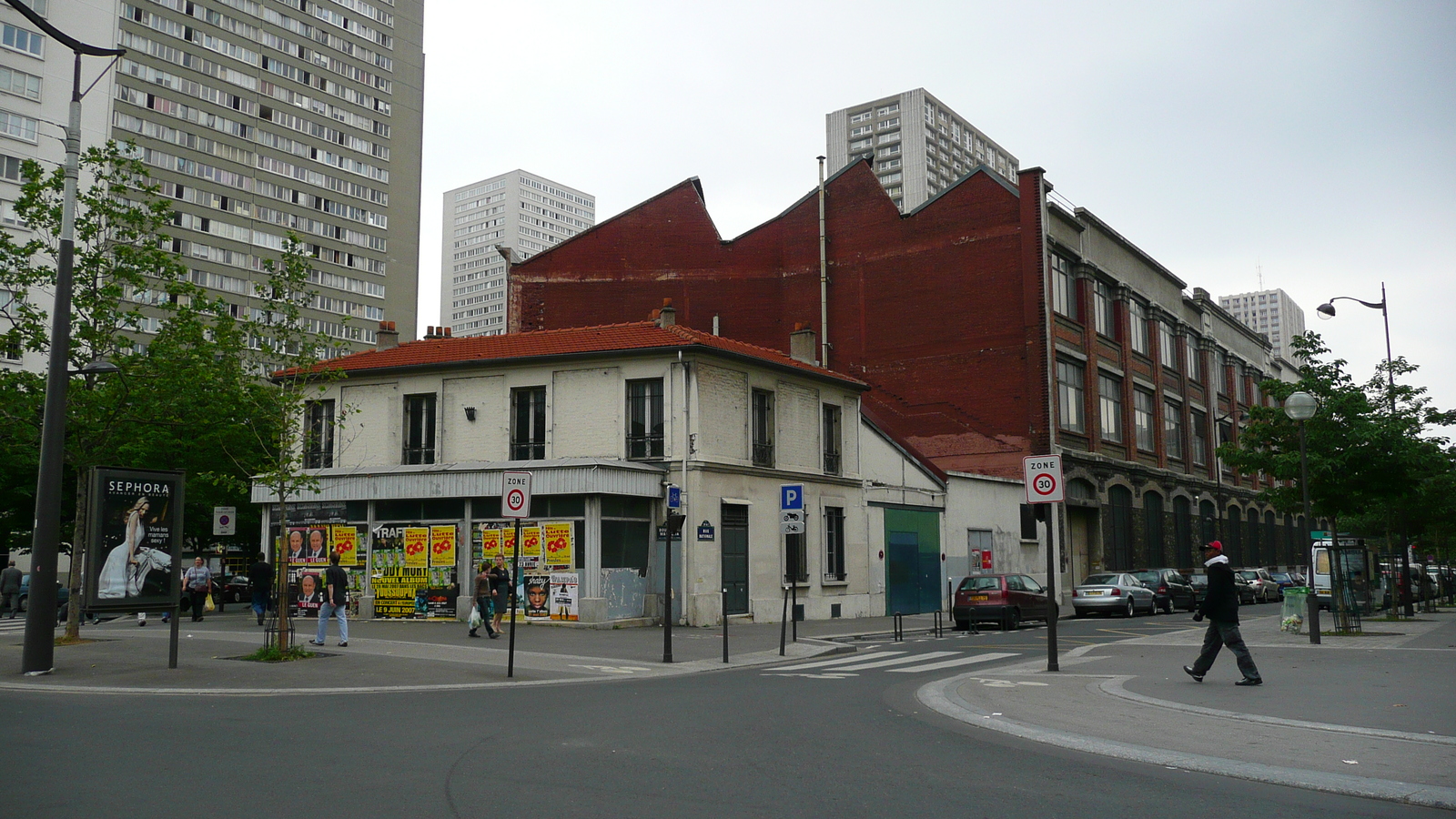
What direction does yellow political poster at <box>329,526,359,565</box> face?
toward the camera

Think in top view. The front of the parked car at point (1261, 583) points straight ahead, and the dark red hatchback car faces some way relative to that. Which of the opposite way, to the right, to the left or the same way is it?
the same way

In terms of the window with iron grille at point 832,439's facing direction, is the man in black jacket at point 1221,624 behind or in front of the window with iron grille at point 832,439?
in front

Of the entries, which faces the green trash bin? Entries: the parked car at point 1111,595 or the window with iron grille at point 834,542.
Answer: the window with iron grille

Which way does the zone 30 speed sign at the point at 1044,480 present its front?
toward the camera

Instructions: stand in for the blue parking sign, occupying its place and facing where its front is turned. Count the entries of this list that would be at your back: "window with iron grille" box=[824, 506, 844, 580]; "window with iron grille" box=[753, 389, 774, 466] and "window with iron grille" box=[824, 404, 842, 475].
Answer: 3

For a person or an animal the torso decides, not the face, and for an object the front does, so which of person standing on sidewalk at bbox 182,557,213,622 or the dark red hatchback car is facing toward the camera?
the person standing on sidewalk

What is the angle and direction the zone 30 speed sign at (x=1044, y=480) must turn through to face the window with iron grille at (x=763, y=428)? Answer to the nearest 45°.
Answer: approximately 135° to its right

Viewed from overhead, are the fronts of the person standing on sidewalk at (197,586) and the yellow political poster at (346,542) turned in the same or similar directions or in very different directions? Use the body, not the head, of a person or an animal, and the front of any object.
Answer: same or similar directions

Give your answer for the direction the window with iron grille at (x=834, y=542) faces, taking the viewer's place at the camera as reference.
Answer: facing the viewer and to the right of the viewer
